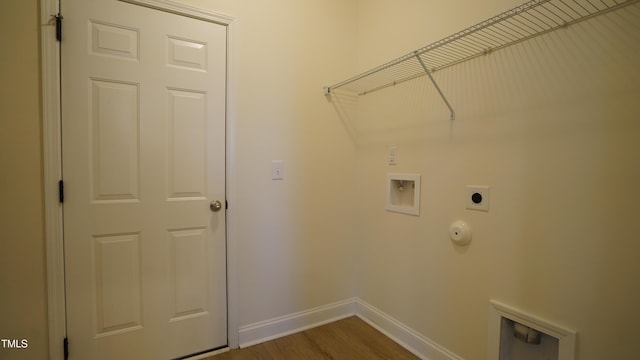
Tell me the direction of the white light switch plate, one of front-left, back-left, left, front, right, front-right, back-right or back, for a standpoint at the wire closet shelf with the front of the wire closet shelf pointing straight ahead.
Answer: front-right

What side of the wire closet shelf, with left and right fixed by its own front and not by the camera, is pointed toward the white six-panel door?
front

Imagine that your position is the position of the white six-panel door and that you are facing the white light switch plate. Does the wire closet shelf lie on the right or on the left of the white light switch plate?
right

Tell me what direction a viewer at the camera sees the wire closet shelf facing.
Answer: facing the viewer and to the left of the viewer
